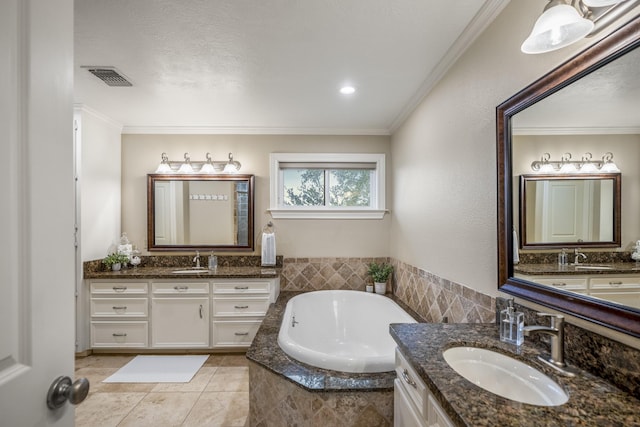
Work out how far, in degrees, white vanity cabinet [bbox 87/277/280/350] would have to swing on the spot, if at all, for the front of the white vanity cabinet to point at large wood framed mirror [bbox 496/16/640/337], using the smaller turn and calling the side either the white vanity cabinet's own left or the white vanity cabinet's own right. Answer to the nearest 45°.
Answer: approximately 45° to the white vanity cabinet's own left

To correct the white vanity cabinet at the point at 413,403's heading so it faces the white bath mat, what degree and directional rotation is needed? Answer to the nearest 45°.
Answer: approximately 45° to its right

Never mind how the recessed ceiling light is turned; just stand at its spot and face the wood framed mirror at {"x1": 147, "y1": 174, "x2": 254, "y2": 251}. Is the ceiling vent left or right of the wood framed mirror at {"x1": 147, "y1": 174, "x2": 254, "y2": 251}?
left

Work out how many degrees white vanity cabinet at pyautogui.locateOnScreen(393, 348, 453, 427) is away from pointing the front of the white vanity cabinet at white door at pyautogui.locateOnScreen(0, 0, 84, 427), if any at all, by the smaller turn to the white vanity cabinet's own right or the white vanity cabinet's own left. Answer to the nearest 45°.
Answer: approximately 45° to the white vanity cabinet's own left

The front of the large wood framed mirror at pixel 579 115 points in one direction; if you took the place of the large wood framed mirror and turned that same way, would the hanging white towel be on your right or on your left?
on your right

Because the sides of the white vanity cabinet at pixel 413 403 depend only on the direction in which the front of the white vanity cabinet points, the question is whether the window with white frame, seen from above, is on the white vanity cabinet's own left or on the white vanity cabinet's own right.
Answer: on the white vanity cabinet's own right

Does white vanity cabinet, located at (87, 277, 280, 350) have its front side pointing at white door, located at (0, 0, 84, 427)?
yes

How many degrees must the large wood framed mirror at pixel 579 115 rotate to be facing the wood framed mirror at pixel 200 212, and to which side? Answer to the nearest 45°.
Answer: approximately 45° to its right
